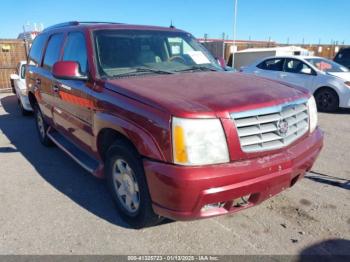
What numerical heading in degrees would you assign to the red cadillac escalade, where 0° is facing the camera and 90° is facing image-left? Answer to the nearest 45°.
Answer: approximately 315°

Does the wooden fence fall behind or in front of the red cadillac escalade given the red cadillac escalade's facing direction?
behind
